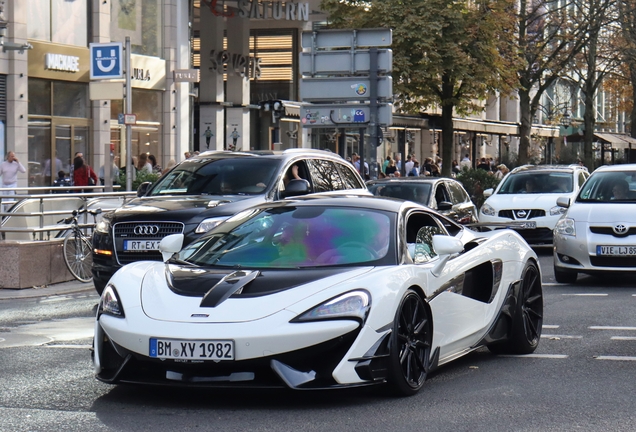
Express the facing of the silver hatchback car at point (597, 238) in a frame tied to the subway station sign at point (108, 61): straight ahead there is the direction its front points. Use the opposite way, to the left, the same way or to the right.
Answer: the same way

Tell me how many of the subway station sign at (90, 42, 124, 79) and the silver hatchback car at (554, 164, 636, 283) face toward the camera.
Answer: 2

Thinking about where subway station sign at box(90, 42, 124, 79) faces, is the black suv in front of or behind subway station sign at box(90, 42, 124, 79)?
in front

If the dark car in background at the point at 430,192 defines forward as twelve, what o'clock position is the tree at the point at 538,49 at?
The tree is roughly at 5 o'clock from the dark car in background.

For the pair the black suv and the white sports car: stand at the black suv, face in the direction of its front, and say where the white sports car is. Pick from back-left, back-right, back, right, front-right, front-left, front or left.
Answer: front-left

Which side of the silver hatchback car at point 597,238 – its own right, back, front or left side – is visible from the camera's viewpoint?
front

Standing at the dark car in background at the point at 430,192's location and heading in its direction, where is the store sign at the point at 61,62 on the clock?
The store sign is roughly at 3 o'clock from the dark car in background.

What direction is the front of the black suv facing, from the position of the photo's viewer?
facing the viewer and to the left of the viewer

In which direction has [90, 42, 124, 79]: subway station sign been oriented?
toward the camera

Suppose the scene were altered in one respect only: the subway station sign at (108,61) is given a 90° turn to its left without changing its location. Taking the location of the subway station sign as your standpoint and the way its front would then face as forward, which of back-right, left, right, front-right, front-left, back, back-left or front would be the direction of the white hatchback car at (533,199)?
front

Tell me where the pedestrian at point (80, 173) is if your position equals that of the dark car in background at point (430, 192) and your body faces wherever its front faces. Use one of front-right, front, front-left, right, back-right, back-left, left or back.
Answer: right

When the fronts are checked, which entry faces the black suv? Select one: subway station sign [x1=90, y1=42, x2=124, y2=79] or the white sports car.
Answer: the subway station sign

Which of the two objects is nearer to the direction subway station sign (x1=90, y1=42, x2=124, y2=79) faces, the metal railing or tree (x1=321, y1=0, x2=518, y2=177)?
the metal railing
